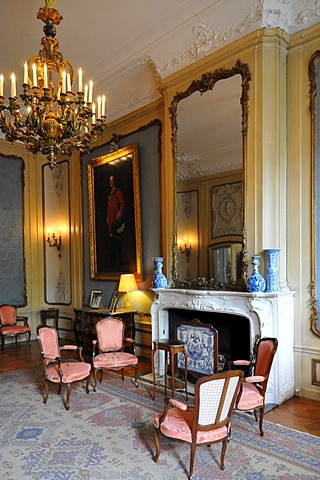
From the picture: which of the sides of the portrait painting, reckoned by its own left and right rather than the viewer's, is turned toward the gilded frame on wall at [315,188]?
left

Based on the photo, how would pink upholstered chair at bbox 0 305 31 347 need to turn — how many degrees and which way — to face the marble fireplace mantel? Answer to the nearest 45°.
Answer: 0° — it already faces it

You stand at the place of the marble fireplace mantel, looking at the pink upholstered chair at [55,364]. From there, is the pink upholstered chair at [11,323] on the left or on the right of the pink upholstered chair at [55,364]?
right

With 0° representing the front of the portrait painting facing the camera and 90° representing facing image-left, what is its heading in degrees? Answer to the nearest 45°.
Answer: approximately 45°

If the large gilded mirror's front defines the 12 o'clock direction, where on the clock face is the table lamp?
The table lamp is roughly at 3 o'clock from the large gilded mirror.

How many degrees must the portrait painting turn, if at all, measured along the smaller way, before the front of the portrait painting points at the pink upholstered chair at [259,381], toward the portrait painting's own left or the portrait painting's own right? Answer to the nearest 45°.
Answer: approximately 45° to the portrait painting's own left

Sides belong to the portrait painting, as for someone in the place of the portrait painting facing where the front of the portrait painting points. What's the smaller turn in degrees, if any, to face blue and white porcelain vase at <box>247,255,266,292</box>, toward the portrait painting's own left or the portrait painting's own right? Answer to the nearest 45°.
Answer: approximately 90° to the portrait painting's own left

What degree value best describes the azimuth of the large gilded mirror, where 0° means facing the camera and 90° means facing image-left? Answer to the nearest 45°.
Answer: approximately 45°

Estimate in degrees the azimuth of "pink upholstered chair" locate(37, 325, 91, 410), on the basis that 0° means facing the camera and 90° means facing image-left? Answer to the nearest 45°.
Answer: approximately 315°

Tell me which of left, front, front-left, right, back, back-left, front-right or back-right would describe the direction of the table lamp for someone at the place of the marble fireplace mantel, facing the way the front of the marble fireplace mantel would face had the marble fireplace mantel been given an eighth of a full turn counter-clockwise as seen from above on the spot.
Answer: back-right
